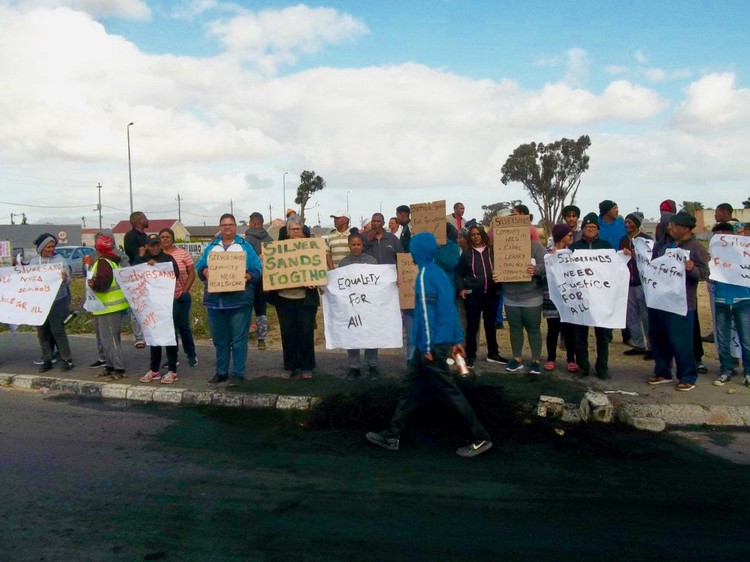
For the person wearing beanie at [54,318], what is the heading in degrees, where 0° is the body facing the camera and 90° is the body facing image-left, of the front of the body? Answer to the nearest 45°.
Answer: approximately 0°

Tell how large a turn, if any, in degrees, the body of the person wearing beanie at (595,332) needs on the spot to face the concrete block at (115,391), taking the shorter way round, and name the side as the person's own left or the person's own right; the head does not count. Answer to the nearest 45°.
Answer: approximately 90° to the person's own right

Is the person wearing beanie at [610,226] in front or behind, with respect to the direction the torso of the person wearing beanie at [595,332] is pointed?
behind

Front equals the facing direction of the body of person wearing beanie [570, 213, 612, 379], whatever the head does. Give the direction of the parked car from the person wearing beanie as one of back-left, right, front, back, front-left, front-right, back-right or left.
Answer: back-right

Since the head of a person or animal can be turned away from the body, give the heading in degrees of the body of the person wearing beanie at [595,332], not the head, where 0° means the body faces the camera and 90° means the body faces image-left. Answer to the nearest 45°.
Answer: approximately 0°

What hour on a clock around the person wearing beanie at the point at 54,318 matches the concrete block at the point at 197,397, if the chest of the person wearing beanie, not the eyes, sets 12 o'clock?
The concrete block is roughly at 11 o'clock from the person wearing beanie.

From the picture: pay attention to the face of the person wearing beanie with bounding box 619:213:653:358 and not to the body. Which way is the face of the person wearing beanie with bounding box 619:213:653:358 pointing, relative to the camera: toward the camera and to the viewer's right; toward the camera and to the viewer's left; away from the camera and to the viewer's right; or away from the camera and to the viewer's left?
toward the camera and to the viewer's left

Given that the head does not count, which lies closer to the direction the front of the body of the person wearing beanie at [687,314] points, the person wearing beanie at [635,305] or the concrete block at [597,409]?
the concrete block

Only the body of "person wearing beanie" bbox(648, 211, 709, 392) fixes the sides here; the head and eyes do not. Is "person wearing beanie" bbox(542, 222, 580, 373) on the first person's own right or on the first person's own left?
on the first person's own right

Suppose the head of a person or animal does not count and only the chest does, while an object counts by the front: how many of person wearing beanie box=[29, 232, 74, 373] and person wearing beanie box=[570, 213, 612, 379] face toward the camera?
2

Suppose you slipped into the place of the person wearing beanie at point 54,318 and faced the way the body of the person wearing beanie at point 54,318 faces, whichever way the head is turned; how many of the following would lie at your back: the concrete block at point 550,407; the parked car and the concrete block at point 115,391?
1
